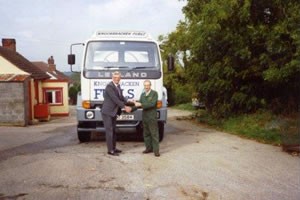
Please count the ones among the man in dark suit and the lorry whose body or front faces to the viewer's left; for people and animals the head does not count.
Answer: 0

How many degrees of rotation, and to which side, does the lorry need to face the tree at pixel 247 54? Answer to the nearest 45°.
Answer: approximately 135° to its left

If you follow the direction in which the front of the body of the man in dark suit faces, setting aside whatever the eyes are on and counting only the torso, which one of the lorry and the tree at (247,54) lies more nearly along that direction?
the tree

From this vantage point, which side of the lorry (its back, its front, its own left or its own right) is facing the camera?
front

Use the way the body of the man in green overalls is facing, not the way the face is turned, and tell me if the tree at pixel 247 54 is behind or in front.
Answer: behind

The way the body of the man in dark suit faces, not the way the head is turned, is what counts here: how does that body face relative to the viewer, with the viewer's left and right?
facing the viewer and to the right of the viewer

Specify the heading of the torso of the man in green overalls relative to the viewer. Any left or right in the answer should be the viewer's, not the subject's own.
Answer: facing the viewer and to the left of the viewer

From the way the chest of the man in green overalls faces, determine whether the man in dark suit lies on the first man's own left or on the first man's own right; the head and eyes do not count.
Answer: on the first man's own right

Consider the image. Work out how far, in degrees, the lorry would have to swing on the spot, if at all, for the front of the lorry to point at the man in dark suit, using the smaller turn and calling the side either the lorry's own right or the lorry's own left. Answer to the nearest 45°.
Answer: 0° — it already faces them

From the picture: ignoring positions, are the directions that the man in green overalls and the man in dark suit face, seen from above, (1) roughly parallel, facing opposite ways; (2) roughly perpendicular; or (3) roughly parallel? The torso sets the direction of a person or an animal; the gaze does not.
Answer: roughly perpendicular

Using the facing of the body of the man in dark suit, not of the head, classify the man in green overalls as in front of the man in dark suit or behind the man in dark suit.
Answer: in front
